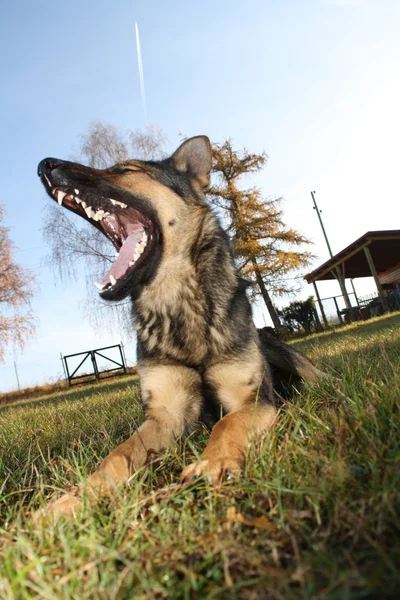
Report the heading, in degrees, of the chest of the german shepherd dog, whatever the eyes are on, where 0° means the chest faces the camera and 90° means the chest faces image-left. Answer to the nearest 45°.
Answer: approximately 45°
